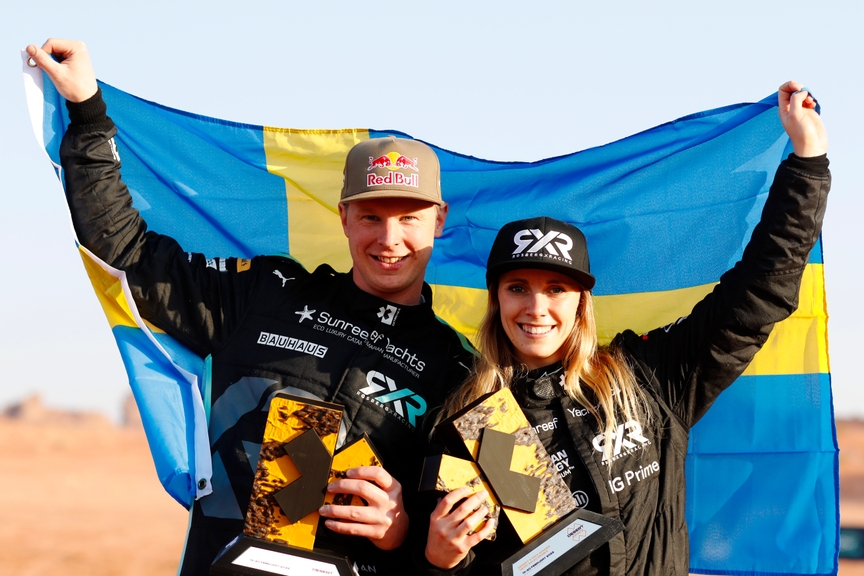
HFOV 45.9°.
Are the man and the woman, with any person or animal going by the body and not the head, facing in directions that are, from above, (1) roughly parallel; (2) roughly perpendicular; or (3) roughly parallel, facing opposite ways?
roughly parallel

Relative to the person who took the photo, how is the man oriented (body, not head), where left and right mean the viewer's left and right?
facing the viewer

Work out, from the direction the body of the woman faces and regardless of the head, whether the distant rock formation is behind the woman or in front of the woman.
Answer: behind

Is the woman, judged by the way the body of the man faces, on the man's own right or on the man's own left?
on the man's own left

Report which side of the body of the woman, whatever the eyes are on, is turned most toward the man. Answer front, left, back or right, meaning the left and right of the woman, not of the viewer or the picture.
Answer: right

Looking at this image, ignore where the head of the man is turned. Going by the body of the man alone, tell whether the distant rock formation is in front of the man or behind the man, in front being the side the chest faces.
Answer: behind

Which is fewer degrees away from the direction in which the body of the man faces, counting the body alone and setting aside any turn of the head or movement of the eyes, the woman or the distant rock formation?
the woman

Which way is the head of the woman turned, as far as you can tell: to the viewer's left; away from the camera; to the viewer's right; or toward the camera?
toward the camera

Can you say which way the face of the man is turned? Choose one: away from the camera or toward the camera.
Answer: toward the camera

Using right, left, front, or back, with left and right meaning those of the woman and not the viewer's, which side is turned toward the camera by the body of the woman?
front

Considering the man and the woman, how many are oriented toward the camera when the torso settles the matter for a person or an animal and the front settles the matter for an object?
2
